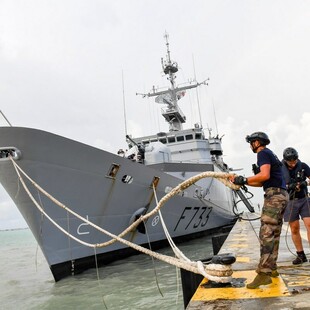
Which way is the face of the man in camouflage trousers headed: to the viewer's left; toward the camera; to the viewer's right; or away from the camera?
to the viewer's left

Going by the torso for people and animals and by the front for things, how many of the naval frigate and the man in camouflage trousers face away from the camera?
0

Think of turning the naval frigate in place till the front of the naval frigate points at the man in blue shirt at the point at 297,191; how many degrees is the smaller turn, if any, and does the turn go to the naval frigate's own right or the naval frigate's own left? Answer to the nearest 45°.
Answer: approximately 90° to the naval frigate's own left

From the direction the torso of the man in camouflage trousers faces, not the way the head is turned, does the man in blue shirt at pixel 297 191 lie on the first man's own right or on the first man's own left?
on the first man's own right

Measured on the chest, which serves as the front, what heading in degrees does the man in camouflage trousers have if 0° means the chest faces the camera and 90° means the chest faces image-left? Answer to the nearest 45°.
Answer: approximately 90°

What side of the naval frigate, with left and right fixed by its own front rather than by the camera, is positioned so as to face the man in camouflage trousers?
left

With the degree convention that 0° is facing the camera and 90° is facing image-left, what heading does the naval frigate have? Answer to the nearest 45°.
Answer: approximately 45°

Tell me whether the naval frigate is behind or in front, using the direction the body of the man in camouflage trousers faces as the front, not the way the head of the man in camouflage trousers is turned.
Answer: in front

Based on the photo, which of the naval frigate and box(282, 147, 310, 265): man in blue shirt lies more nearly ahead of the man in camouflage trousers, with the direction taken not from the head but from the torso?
the naval frigate
